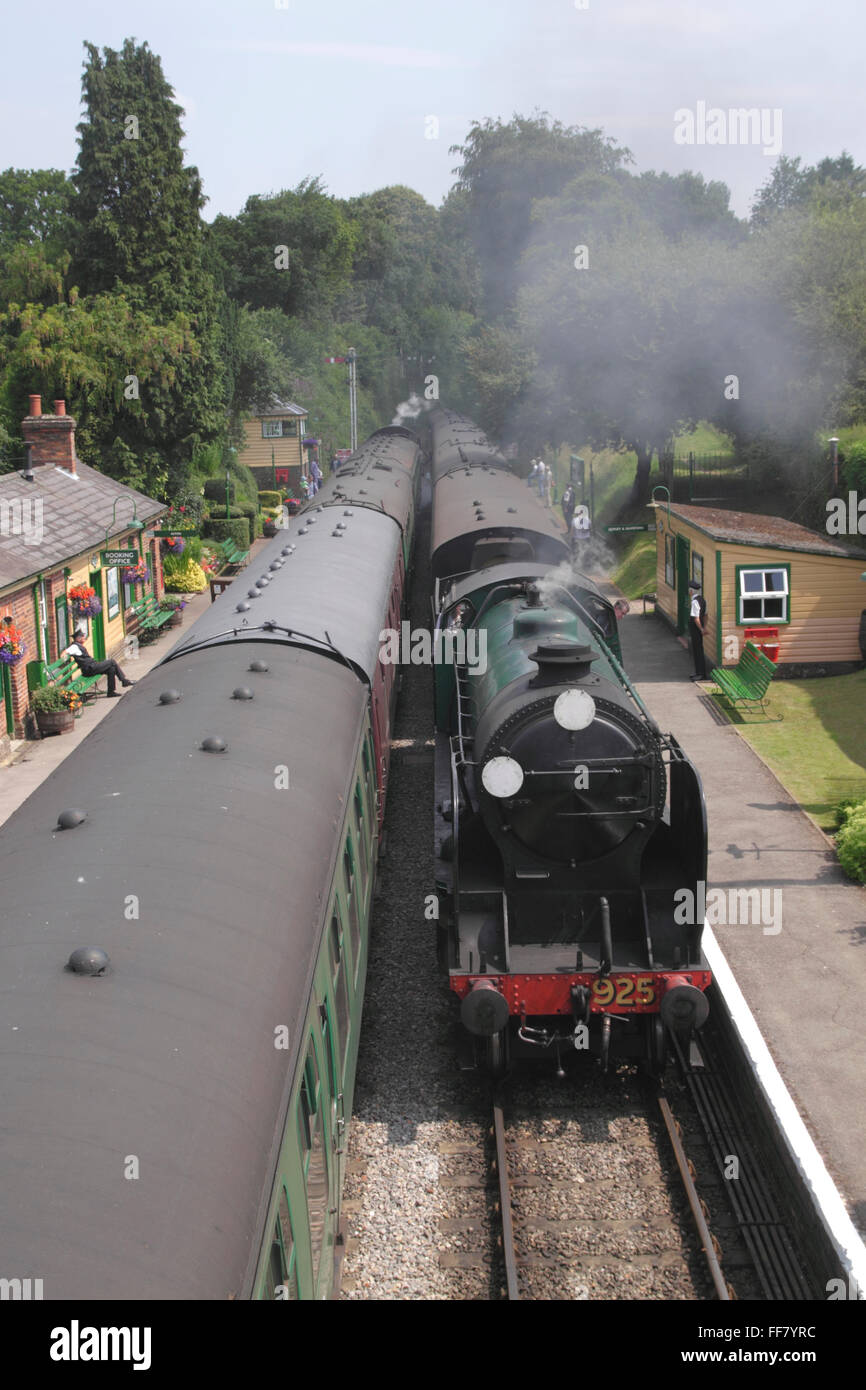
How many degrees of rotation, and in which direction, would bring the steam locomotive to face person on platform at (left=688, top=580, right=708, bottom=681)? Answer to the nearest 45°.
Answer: approximately 180°

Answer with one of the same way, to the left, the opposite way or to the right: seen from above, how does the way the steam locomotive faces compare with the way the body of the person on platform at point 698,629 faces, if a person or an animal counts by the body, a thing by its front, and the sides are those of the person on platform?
to the left

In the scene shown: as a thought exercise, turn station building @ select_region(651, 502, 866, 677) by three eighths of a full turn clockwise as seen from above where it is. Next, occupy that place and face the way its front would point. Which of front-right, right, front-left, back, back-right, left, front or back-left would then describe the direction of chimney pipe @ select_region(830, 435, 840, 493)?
front-left

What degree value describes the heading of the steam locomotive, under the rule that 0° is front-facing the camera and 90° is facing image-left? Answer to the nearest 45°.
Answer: approximately 0°

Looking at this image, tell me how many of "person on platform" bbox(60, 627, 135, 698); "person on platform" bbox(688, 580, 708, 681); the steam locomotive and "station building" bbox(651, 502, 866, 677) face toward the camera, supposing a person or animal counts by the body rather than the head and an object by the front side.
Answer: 1

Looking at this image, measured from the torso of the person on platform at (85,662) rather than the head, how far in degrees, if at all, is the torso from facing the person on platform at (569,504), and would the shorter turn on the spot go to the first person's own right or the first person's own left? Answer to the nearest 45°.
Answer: approximately 45° to the first person's own left

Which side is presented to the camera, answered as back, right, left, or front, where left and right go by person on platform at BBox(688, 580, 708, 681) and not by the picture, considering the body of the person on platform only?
left

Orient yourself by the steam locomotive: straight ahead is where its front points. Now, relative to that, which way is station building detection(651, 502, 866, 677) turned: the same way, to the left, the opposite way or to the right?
to the right

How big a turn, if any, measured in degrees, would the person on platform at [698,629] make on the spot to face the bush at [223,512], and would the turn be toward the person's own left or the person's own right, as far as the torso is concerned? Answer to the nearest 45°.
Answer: approximately 45° to the person's own right

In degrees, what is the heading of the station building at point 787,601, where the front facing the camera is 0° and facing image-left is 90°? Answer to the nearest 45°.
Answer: approximately 90°

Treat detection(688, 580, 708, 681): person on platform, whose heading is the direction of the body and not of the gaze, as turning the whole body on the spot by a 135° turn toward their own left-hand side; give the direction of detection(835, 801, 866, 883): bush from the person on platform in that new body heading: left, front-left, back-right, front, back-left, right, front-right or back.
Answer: front-right

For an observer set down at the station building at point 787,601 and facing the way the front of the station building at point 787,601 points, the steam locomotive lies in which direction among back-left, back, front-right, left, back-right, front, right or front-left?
left

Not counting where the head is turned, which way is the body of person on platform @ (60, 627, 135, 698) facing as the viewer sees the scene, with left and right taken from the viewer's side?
facing to the right of the viewer

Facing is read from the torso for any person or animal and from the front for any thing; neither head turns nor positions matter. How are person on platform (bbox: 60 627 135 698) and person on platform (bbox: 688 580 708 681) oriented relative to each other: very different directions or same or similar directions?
very different directions

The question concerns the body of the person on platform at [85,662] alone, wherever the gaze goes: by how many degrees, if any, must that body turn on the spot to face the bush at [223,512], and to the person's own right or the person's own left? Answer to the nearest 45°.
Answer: approximately 90° to the person's own left
